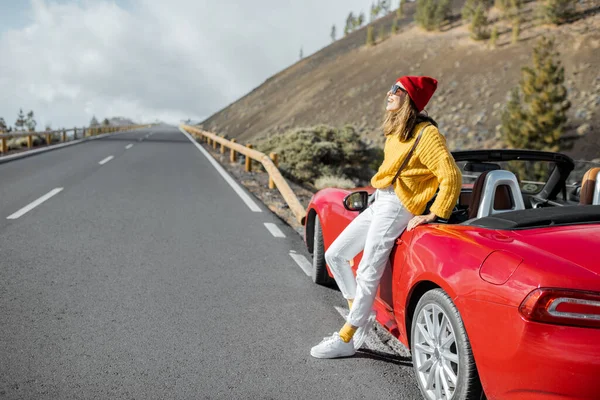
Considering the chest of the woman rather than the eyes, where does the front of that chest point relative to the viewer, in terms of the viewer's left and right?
facing to the left of the viewer

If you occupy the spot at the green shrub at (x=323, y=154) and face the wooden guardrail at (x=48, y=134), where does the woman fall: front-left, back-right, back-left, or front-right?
back-left

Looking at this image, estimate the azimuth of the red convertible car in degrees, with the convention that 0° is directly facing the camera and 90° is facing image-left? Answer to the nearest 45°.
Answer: approximately 135°
